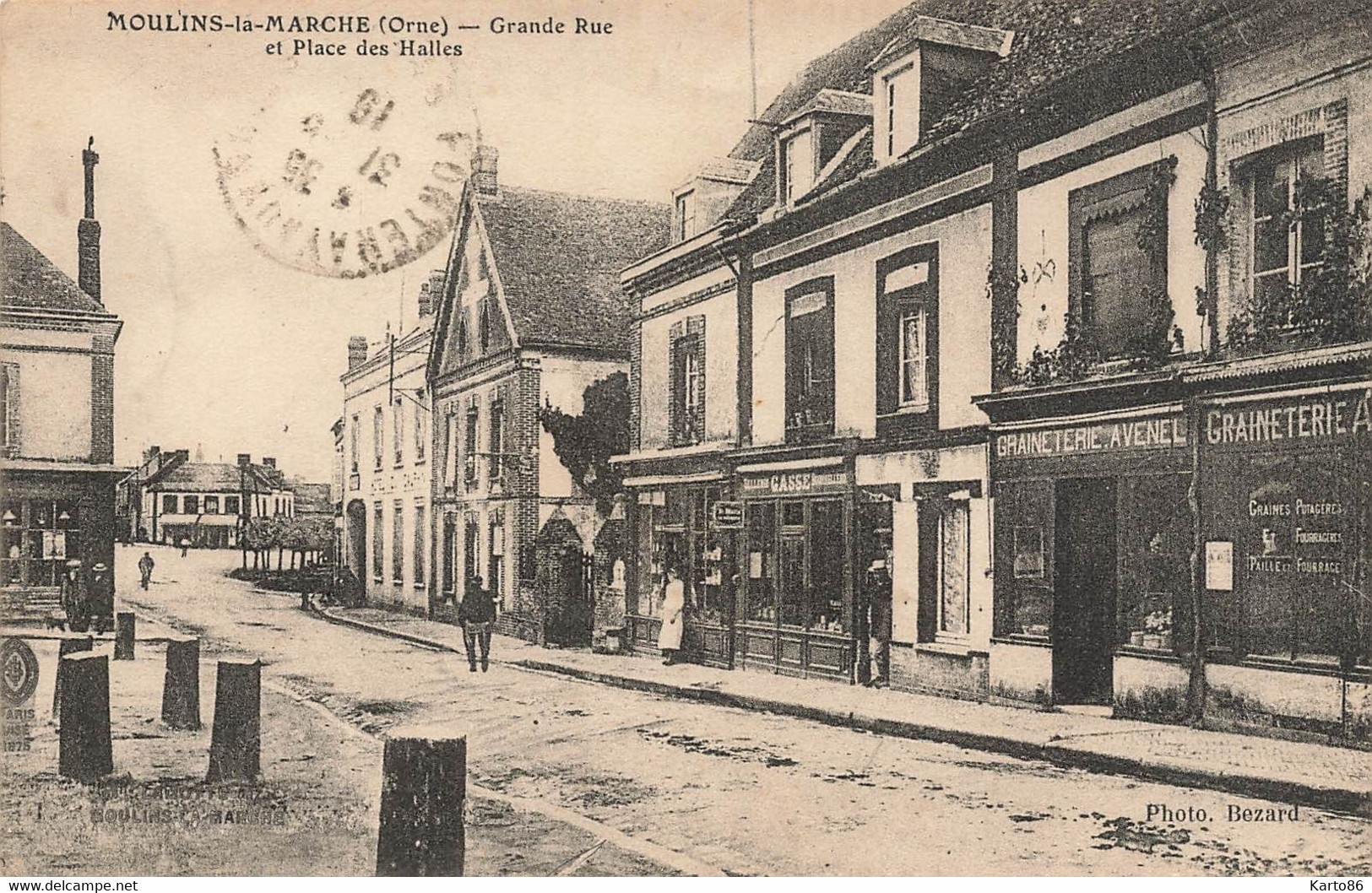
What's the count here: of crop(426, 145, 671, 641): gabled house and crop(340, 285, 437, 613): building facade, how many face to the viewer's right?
0

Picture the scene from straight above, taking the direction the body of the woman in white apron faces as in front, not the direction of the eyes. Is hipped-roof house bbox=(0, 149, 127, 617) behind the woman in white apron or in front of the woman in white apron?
in front

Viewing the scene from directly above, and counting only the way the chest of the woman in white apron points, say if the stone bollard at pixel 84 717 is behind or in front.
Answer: in front

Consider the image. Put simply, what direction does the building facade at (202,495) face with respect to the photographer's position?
facing the viewer

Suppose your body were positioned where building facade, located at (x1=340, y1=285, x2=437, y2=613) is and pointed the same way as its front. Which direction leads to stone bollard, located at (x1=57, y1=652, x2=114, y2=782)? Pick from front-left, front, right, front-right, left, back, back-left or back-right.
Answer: front-left

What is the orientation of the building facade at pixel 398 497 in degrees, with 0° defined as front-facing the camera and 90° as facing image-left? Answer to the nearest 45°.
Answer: approximately 45°

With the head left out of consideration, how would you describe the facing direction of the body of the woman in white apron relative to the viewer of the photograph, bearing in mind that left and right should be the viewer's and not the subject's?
facing the viewer and to the left of the viewer

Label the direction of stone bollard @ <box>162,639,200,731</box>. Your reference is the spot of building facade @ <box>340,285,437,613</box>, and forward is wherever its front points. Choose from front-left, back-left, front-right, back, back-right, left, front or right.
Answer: front-left

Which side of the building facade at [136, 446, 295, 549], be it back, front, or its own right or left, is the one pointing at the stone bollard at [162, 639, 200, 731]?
front
